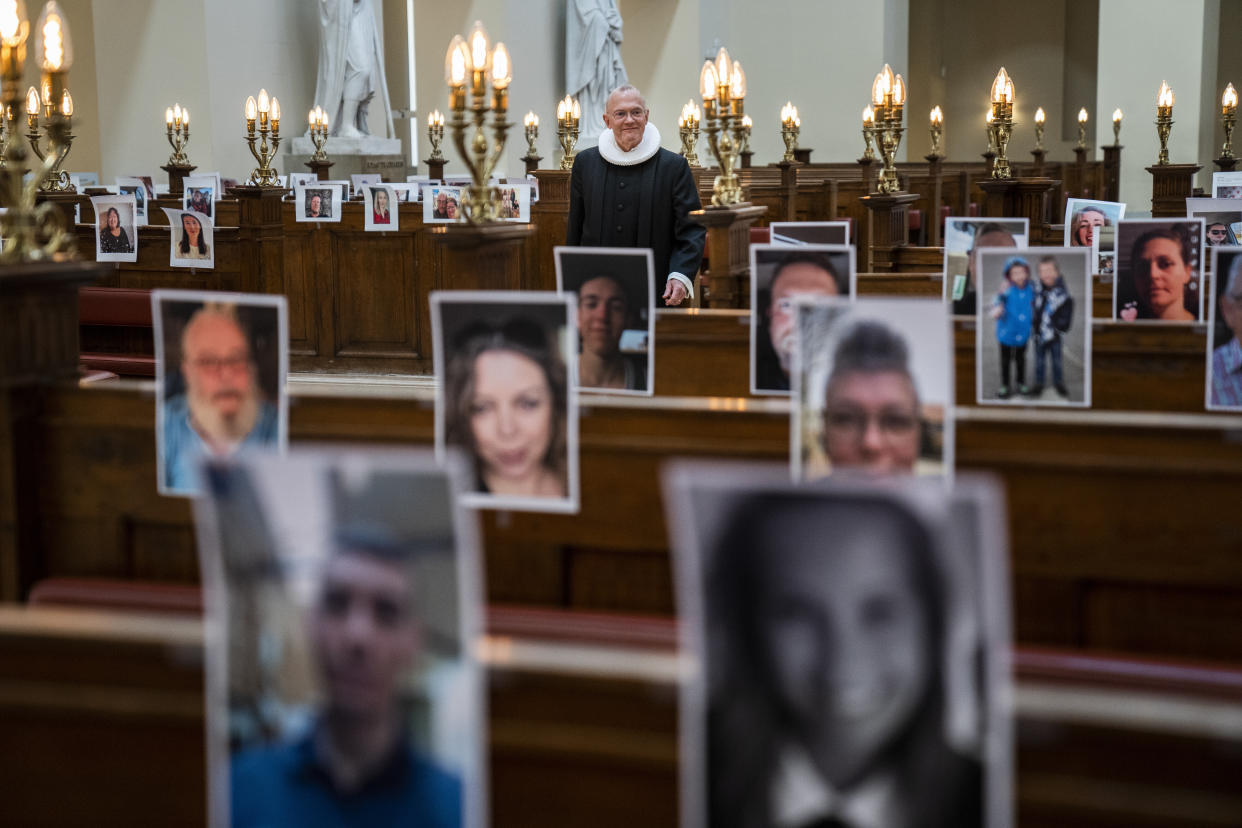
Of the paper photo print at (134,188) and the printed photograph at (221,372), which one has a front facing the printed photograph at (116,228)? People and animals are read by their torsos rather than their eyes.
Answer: the paper photo print

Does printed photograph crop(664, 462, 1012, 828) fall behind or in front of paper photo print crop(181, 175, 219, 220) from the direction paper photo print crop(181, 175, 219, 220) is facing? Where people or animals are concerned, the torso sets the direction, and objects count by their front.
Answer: in front

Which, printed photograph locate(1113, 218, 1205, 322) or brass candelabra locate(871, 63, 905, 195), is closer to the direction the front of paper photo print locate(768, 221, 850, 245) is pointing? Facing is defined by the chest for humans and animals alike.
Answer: the printed photograph

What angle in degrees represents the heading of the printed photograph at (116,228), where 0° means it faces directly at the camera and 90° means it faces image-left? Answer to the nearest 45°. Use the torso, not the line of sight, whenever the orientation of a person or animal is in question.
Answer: approximately 0°

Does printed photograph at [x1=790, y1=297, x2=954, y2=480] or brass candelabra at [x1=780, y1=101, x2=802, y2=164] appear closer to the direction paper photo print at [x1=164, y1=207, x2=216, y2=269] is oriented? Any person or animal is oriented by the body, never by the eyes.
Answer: the printed photograph

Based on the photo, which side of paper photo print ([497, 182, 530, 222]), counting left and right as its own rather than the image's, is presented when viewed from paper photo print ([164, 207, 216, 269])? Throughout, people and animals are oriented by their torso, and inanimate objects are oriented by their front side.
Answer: front

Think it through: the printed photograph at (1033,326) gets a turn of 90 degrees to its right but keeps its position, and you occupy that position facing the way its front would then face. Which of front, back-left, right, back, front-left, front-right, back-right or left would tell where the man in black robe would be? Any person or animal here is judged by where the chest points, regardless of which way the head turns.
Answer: front-right

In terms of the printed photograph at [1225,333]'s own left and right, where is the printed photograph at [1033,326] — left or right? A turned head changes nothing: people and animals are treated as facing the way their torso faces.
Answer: on its right

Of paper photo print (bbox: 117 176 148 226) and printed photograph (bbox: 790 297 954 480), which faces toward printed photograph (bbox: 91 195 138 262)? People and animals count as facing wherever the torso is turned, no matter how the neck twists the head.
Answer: the paper photo print

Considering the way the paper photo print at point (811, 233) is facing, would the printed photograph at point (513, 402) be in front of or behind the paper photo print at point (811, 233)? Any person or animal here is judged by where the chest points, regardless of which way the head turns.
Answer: in front

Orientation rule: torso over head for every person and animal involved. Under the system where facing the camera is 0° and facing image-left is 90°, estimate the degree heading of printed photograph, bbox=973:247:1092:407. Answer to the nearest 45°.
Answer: approximately 0°
